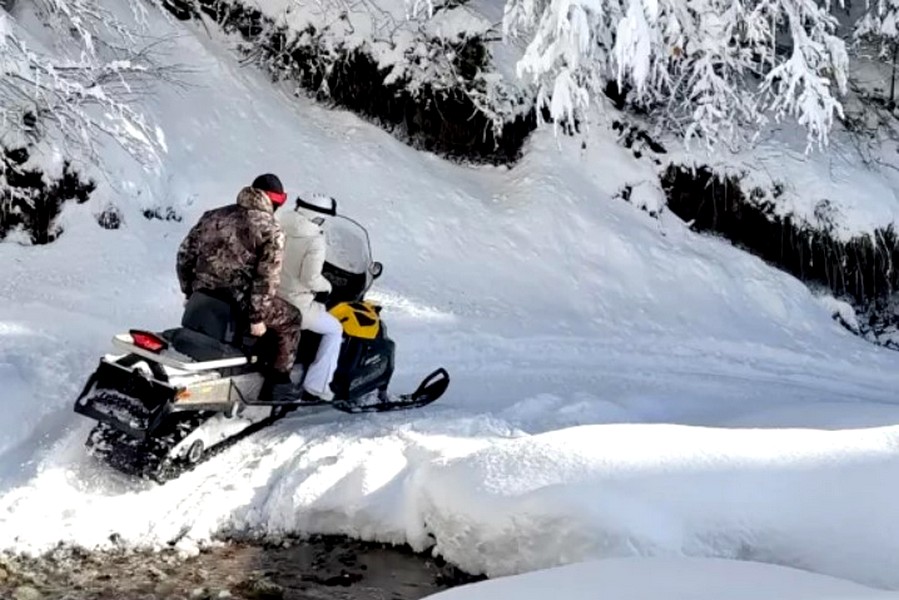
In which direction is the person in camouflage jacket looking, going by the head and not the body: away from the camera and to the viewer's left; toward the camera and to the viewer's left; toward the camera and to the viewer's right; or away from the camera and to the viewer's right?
away from the camera and to the viewer's right

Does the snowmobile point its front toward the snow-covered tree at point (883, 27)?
yes

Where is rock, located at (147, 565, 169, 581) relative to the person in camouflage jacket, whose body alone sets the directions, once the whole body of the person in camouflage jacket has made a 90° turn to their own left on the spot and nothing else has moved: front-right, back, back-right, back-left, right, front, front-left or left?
back-left

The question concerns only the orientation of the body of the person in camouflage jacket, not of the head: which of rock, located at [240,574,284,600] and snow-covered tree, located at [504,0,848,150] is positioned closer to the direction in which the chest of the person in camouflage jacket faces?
the snow-covered tree

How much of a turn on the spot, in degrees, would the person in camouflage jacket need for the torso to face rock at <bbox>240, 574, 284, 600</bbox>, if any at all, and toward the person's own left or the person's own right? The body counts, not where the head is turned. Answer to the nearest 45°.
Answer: approximately 135° to the person's own right

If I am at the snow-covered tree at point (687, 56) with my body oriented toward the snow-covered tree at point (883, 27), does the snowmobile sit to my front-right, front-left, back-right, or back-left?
back-right

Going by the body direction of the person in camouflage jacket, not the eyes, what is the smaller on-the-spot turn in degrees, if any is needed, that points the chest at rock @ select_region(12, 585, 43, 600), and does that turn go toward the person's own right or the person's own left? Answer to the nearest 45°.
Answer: approximately 135° to the person's own right

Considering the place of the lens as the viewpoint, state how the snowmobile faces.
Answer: facing away from the viewer and to the right of the viewer

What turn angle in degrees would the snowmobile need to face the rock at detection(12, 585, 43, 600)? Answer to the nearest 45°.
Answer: approximately 135° to its right

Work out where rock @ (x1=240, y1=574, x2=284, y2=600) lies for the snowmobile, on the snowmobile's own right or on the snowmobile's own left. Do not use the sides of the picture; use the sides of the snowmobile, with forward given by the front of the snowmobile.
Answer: on the snowmobile's own right

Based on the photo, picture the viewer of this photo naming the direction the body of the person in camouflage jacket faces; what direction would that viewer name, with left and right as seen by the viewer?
facing away from the viewer and to the right of the viewer

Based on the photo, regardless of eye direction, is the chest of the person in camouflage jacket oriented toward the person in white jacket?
yes

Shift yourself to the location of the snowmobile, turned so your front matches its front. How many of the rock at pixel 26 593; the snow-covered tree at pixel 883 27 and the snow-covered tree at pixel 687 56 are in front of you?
2
